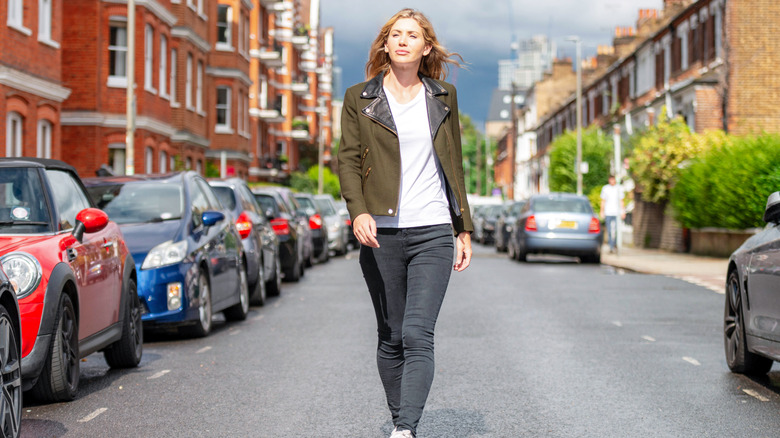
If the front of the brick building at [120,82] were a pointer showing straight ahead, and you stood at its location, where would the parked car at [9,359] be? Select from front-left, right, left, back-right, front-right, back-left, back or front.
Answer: front-right

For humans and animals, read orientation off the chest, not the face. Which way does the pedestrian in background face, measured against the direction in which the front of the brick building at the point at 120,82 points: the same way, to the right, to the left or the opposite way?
to the right

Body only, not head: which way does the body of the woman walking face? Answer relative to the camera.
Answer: toward the camera

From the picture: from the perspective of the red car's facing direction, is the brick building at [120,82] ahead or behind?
behind

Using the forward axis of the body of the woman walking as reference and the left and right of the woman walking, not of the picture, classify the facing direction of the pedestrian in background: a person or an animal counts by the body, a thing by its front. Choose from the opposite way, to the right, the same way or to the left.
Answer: the same way

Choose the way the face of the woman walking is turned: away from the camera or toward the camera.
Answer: toward the camera

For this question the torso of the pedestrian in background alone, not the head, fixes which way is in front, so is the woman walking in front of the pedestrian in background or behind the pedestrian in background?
in front

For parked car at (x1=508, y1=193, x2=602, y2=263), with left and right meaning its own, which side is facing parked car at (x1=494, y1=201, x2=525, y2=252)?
front

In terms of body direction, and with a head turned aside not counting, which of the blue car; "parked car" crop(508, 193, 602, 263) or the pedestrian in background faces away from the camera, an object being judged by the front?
the parked car

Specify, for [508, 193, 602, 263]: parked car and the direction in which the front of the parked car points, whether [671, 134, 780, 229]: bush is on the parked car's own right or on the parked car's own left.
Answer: on the parked car's own right

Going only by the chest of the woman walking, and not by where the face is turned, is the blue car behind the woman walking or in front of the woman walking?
behind

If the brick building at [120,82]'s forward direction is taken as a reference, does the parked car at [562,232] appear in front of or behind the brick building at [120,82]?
in front

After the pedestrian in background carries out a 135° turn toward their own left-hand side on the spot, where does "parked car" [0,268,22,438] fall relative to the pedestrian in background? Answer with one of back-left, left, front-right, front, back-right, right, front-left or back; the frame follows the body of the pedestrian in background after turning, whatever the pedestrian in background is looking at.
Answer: back-right

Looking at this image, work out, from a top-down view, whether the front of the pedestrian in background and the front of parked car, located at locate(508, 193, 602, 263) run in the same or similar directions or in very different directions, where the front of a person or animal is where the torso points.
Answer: very different directions

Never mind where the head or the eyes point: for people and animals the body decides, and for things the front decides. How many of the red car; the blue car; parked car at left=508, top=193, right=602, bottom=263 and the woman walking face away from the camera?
1

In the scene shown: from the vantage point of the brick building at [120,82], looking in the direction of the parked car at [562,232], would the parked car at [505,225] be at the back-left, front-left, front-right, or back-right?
front-left

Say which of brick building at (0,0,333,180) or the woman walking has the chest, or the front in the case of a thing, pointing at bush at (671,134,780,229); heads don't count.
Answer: the brick building

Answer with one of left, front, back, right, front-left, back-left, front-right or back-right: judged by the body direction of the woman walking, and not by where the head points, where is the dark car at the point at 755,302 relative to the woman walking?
back-left
